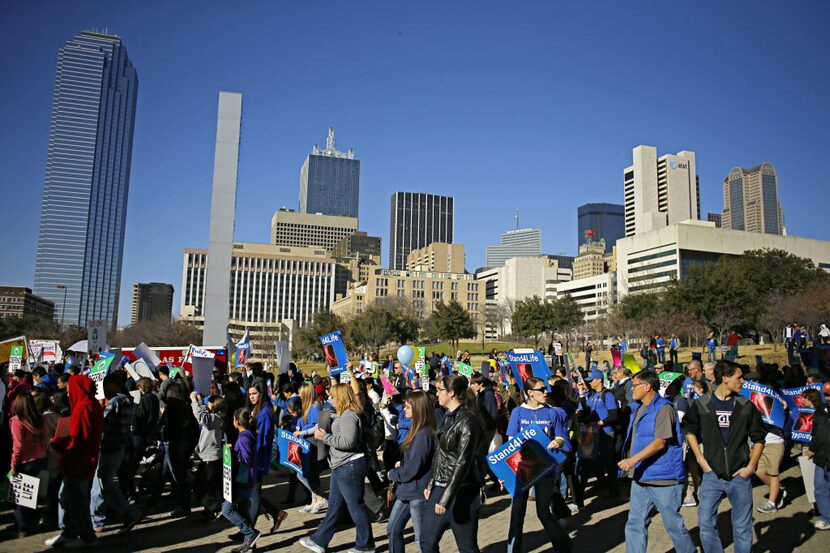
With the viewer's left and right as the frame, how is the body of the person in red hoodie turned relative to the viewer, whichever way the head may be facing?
facing to the left of the viewer

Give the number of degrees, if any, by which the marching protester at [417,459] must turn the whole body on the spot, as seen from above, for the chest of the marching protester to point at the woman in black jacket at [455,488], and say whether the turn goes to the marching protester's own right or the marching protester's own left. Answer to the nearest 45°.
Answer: approximately 135° to the marching protester's own left

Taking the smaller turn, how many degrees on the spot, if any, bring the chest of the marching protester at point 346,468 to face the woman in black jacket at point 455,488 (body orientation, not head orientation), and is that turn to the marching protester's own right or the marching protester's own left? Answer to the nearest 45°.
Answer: approximately 135° to the marching protester's own left

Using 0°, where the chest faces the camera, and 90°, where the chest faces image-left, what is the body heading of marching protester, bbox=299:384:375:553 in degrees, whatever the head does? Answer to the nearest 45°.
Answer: approximately 90°

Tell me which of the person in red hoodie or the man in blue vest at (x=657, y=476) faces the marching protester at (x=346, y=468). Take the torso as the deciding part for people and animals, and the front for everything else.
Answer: the man in blue vest

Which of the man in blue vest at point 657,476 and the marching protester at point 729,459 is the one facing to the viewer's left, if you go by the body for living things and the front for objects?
the man in blue vest

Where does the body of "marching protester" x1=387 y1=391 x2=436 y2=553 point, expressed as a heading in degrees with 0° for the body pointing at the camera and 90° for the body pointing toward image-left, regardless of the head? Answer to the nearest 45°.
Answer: approximately 90°
